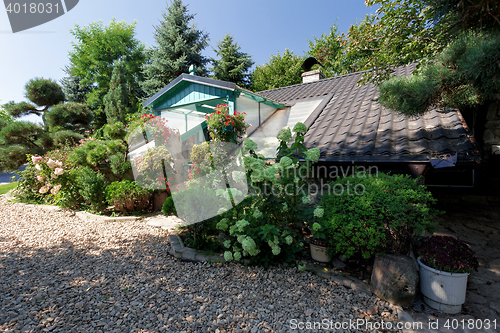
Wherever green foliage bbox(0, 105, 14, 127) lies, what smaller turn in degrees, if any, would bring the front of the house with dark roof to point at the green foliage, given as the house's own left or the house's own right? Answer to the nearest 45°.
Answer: approximately 45° to the house's own right

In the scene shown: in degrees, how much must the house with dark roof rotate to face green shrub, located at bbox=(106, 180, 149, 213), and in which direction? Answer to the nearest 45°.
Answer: approximately 45° to its right

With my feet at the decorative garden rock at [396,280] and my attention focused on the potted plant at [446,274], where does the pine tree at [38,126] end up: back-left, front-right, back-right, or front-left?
back-left

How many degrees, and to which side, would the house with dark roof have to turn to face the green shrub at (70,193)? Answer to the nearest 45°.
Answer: approximately 45° to its right

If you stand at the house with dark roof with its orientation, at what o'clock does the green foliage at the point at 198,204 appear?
The green foliage is roughly at 12 o'clock from the house with dark roof.

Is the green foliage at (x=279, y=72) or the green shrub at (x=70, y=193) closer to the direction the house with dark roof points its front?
the green shrub

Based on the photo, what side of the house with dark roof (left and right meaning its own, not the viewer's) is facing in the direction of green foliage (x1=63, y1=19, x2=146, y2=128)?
right

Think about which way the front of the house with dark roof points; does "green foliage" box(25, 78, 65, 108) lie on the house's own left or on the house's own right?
on the house's own right

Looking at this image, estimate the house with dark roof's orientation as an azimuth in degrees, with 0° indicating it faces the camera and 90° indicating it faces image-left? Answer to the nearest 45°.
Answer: approximately 45°

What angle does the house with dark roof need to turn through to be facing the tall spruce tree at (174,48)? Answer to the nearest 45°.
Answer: approximately 90° to its right
